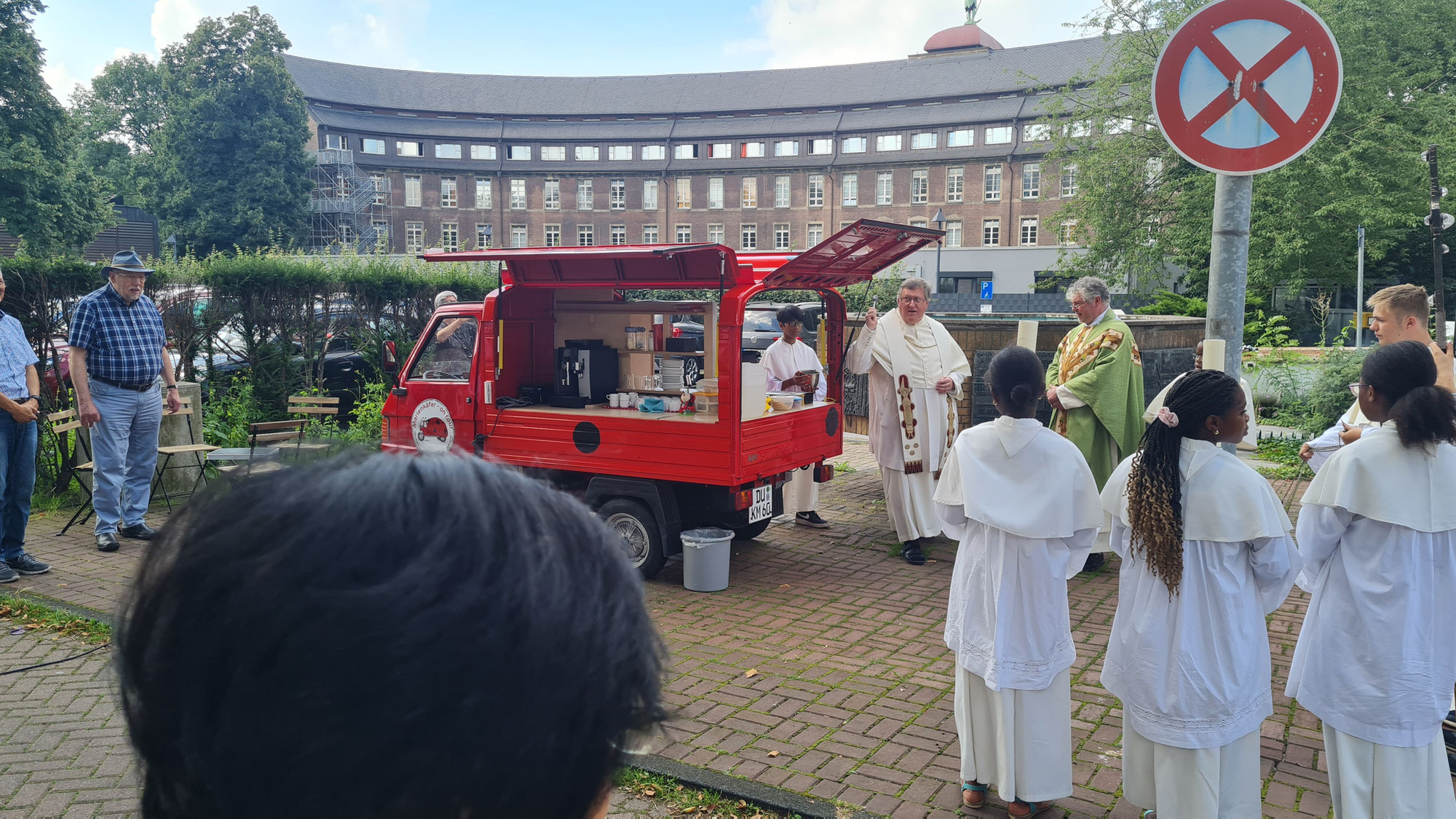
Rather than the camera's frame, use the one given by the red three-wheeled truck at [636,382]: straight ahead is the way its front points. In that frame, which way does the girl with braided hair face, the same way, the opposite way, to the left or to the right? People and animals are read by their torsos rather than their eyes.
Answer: to the right

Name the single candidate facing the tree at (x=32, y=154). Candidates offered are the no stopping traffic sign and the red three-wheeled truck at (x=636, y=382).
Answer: the red three-wheeled truck

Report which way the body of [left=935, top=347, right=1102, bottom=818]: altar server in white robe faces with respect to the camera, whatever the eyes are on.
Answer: away from the camera

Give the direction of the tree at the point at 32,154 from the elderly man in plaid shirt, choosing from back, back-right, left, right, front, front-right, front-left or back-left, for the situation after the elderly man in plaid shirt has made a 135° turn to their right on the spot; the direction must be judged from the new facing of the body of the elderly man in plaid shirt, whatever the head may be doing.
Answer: right

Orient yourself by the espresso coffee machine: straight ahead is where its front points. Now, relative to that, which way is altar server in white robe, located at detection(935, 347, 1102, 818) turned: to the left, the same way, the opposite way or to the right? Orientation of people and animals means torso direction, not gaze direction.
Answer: the opposite way

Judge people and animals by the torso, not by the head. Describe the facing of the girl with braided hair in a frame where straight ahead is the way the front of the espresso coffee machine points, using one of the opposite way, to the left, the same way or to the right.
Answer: the opposite way

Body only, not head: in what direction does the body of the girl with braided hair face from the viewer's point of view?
away from the camera

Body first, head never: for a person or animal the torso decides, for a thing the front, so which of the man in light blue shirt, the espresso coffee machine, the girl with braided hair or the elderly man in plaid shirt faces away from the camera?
the girl with braided hair

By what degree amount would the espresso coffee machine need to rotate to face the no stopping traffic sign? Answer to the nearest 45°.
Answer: approximately 90° to its left

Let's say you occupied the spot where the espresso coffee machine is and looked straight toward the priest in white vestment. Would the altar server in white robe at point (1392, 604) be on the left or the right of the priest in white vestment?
right

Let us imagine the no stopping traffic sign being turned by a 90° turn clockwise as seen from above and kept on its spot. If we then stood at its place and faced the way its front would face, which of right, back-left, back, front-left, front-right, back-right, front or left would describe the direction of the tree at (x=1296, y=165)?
right

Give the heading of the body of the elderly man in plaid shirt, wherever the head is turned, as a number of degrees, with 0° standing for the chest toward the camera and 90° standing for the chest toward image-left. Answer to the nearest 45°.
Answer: approximately 315°

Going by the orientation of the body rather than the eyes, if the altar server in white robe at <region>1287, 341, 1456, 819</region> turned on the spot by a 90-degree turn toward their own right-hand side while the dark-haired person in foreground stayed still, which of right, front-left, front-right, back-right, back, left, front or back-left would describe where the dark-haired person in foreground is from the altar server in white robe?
back-right

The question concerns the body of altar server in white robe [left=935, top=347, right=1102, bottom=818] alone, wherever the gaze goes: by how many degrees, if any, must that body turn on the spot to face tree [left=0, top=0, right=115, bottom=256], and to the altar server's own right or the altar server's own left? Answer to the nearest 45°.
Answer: approximately 45° to the altar server's own left

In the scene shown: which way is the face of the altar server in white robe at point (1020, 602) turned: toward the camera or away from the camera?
away from the camera
